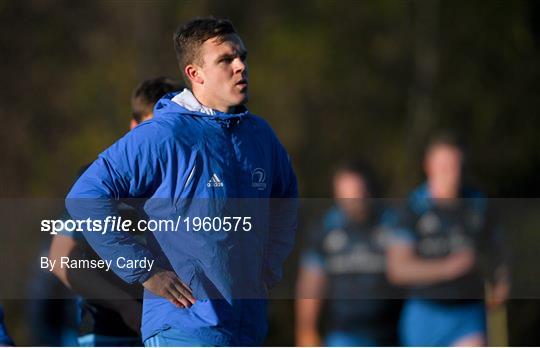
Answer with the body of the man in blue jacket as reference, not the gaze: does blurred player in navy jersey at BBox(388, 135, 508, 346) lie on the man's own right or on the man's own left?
on the man's own left

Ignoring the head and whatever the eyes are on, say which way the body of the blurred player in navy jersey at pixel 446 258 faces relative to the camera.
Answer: toward the camera

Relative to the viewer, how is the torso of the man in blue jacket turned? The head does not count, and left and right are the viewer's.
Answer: facing the viewer and to the right of the viewer

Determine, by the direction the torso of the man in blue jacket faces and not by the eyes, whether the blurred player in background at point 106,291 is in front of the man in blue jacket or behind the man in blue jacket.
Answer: behind

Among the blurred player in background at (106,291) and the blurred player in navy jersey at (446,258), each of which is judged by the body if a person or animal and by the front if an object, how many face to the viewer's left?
0

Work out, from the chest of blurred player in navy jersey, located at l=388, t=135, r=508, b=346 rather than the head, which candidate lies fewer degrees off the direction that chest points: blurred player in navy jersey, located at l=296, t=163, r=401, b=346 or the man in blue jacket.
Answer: the man in blue jacket

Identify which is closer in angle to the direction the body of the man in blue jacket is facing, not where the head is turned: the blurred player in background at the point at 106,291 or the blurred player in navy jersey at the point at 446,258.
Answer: the blurred player in navy jersey

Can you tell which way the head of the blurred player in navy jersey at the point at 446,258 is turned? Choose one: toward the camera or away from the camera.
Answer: toward the camera

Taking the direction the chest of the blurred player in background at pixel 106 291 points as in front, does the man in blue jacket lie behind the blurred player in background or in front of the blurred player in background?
in front
